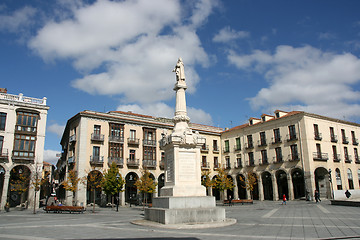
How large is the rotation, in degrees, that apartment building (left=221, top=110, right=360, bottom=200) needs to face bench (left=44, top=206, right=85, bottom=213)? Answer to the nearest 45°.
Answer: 0° — it already faces it

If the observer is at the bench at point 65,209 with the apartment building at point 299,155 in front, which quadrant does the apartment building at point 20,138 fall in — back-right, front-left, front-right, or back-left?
back-left

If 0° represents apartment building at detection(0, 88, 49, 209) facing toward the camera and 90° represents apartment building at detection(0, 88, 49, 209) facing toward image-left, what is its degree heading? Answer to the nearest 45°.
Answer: approximately 315°

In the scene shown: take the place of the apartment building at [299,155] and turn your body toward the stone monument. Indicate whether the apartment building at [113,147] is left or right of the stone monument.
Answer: right

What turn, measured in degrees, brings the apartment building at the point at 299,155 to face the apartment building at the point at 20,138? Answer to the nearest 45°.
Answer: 0° — it already faces it
